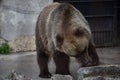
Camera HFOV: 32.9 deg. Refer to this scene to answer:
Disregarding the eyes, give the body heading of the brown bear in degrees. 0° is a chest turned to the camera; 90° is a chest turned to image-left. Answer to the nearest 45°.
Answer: approximately 315°

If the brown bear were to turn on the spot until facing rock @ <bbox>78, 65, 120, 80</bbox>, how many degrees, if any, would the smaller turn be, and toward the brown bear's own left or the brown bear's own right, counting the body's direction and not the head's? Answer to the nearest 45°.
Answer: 0° — it already faces it

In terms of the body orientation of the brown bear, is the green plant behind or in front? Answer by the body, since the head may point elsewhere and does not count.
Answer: behind

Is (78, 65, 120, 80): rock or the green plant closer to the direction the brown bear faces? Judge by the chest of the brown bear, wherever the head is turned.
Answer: the rock
